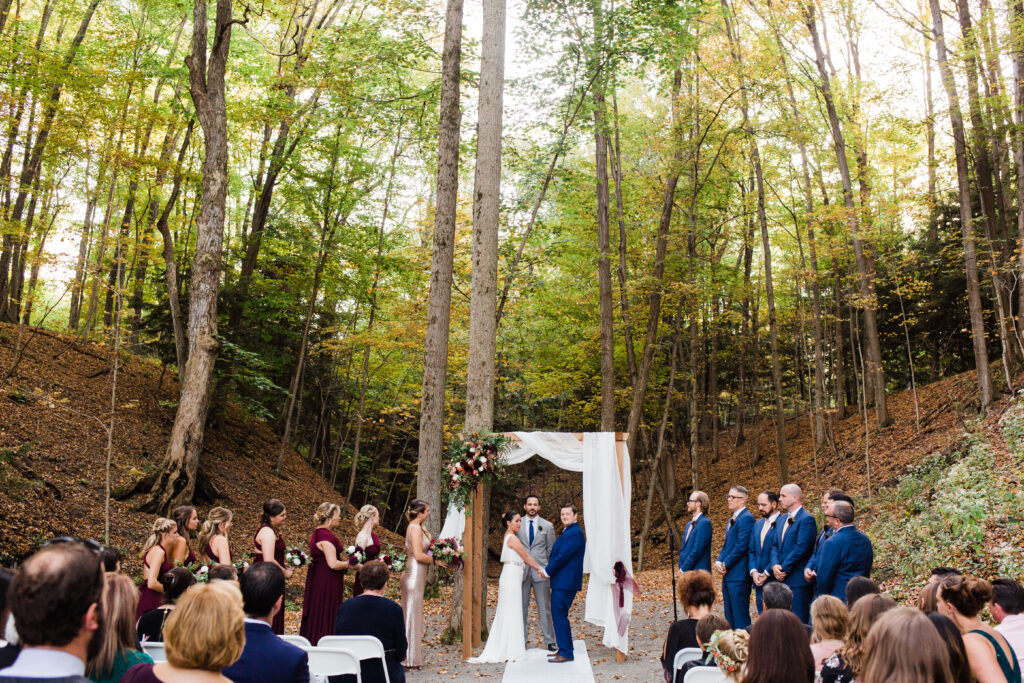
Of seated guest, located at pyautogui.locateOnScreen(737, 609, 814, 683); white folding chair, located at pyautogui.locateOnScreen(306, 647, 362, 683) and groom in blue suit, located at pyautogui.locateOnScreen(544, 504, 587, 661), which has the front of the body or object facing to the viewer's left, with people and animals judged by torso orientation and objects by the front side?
the groom in blue suit

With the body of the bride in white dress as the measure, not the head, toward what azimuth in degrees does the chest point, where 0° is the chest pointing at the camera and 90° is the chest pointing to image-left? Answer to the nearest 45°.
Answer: approximately 270°

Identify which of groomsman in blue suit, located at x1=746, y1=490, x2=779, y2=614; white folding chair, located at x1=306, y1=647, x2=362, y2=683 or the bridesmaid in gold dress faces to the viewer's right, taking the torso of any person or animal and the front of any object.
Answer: the bridesmaid in gold dress

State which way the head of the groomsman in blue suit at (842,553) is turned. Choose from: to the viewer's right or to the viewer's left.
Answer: to the viewer's left

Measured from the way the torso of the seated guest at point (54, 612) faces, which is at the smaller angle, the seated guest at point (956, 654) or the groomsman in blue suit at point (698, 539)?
the groomsman in blue suit

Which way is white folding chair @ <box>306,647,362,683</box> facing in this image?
away from the camera

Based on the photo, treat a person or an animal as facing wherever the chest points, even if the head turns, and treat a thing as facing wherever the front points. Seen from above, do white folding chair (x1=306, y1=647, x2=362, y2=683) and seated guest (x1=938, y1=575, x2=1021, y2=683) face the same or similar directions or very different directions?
same or similar directions

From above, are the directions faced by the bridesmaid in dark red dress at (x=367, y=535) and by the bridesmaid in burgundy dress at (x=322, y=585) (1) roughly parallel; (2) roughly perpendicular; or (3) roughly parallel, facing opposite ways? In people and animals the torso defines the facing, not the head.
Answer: roughly parallel

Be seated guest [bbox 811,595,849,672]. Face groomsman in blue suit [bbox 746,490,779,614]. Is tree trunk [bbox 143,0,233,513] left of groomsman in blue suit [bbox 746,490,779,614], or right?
left

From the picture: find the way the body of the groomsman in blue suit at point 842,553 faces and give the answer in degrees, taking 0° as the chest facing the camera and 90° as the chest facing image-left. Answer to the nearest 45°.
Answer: approximately 135°

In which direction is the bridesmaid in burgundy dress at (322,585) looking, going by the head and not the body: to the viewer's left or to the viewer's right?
to the viewer's right

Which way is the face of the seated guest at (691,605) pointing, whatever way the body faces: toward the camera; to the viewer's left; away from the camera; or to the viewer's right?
away from the camera

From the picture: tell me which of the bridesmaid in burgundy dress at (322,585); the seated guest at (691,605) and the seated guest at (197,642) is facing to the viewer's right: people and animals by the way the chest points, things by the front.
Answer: the bridesmaid in burgundy dress

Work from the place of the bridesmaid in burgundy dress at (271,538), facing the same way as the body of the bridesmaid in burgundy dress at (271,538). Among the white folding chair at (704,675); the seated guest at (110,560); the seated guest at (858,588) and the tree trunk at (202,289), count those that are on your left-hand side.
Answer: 1

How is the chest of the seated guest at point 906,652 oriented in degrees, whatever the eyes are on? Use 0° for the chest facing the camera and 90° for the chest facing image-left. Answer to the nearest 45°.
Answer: approximately 180°

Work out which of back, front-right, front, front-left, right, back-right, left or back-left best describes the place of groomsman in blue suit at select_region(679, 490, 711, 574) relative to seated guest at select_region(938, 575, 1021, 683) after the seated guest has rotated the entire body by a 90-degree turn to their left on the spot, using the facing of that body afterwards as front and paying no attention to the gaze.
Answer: right

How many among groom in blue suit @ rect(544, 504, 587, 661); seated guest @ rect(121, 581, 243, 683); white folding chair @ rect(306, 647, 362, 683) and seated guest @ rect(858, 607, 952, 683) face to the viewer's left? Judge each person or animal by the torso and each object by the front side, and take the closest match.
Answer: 1

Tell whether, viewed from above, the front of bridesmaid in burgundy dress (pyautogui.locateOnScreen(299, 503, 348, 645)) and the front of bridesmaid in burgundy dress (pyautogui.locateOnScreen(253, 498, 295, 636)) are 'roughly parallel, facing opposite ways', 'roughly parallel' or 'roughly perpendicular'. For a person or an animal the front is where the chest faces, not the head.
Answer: roughly parallel

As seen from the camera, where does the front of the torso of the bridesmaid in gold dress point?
to the viewer's right

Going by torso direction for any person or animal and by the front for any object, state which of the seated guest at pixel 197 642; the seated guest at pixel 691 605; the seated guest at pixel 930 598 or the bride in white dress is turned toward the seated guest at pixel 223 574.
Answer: the seated guest at pixel 197 642
